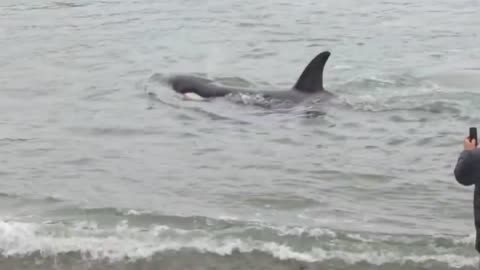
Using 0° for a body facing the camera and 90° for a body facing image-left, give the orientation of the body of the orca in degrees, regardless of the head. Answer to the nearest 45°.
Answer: approximately 90°
